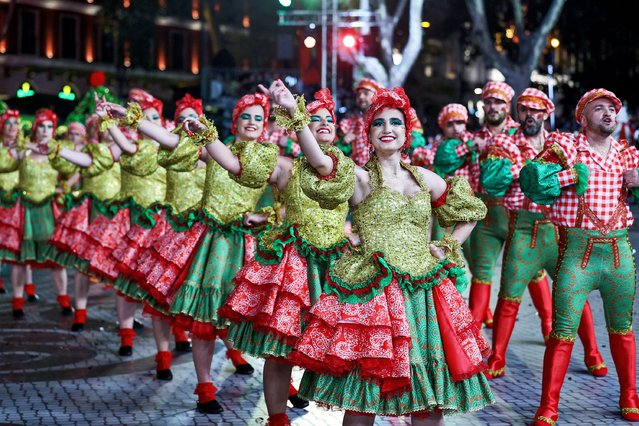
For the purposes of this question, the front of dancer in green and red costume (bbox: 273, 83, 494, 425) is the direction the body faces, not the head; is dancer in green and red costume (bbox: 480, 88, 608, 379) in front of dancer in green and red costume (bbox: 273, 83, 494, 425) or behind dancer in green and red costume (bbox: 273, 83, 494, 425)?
behind

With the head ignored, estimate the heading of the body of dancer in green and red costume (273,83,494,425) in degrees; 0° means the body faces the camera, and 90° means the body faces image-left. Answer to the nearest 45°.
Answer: approximately 0°

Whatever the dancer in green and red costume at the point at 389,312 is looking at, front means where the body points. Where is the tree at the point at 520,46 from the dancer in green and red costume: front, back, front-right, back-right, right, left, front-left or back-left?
back

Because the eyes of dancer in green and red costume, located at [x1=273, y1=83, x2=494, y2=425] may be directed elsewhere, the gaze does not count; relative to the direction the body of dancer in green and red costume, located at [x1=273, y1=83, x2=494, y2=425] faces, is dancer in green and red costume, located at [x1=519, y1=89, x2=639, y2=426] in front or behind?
behind

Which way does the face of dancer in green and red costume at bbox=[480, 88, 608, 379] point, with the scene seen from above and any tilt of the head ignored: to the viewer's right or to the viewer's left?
to the viewer's left

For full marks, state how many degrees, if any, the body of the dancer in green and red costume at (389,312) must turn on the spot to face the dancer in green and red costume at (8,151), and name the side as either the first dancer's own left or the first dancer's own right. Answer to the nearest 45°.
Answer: approximately 135° to the first dancer's own right

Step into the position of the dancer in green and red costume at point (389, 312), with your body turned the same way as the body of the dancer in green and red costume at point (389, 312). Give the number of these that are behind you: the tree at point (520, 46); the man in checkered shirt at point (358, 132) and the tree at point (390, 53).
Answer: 3

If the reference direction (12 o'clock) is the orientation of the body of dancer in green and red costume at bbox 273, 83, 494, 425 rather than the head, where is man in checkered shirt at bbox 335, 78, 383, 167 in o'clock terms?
The man in checkered shirt is roughly at 6 o'clock from the dancer in green and red costume.

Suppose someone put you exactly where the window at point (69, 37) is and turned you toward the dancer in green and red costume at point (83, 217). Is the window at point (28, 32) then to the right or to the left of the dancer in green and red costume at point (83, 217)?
right

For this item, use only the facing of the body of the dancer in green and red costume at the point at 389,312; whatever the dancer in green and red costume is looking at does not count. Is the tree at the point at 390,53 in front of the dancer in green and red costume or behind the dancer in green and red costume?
behind
